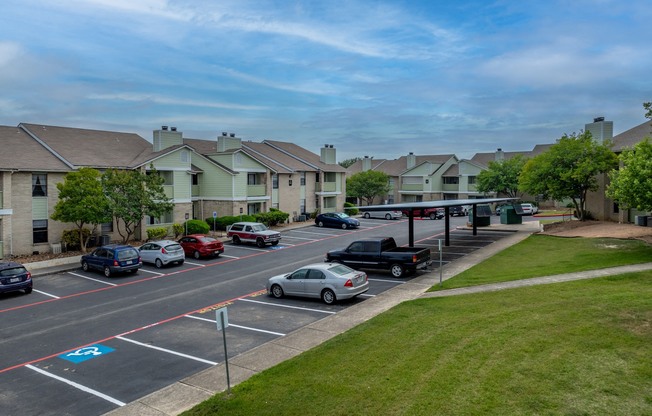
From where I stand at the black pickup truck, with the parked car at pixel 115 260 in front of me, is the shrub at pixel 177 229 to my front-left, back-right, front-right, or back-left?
front-right

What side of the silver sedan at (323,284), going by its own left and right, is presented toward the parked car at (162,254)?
front

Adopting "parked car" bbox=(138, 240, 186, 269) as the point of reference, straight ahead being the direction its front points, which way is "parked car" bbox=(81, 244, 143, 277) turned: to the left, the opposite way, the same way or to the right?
the same way

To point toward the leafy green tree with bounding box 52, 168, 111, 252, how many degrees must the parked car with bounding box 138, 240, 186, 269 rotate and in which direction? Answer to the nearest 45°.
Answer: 0° — it already faces it

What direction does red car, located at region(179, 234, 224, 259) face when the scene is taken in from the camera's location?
facing away from the viewer and to the left of the viewer

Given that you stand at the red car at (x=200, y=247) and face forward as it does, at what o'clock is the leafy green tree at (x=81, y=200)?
The leafy green tree is roughly at 11 o'clock from the red car.

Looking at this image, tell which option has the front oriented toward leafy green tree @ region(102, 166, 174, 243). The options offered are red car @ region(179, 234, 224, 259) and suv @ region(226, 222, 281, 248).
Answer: the red car

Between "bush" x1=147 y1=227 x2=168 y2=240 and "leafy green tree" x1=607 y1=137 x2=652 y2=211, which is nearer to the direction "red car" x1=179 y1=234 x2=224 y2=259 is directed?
the bush

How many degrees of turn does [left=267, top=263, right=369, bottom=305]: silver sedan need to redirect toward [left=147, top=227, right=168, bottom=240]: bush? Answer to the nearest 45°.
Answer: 0° — it already faces it

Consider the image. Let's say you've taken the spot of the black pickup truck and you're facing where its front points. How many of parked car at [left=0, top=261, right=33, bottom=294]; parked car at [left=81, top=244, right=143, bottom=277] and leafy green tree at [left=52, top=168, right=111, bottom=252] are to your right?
0

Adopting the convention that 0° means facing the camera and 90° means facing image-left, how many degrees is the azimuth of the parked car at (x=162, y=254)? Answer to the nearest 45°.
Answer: approximately 135°

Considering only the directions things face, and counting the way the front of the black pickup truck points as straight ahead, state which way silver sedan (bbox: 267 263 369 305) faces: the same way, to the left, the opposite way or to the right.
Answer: the same way

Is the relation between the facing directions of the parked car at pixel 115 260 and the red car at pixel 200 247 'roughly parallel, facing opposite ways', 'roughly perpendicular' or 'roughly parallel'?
roughly parallel

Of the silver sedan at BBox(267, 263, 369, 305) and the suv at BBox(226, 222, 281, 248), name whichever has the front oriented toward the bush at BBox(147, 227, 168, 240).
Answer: the silver sedan
